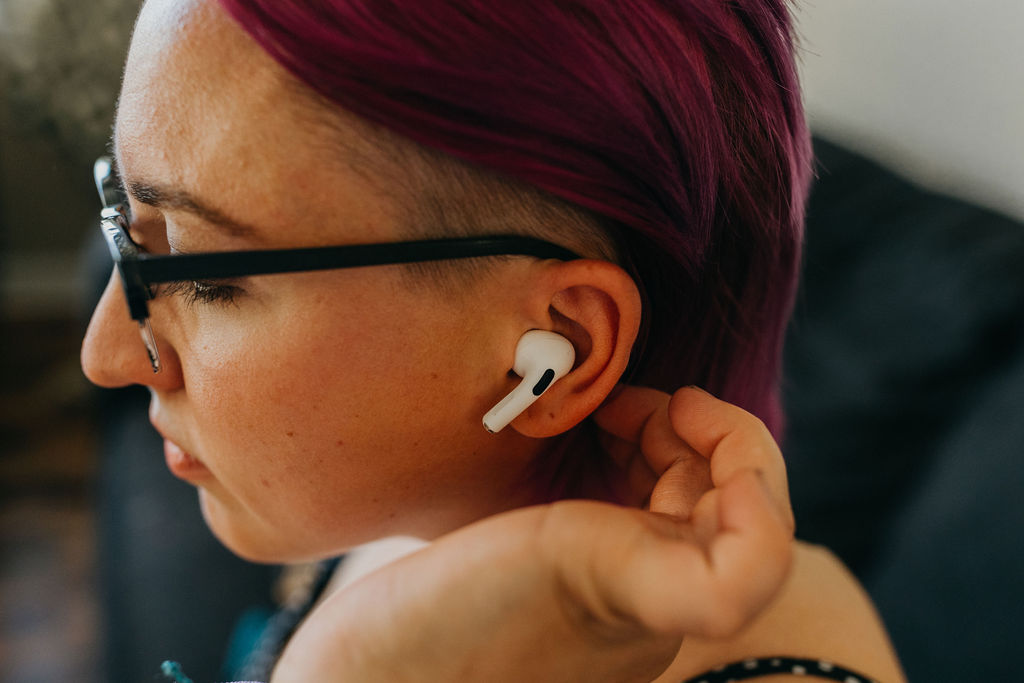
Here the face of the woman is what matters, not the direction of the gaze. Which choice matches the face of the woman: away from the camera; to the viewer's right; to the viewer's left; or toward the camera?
to the viewer's left

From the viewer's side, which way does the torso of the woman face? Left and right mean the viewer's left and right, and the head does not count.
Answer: facing to the left of the viewer
